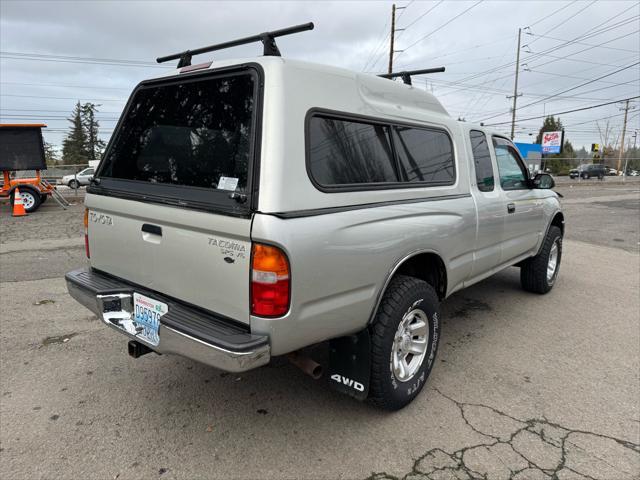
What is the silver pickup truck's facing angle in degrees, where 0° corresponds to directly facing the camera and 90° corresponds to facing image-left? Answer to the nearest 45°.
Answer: approximately 225°

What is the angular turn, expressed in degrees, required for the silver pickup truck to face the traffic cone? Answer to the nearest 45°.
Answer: approximately 90° to its left

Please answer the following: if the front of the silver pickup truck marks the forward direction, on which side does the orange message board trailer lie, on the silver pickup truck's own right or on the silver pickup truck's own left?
on the silver pickup truck's own left

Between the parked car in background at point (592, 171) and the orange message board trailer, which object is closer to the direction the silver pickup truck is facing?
the parked car in background

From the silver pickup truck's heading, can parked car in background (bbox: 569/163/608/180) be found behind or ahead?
ahead
